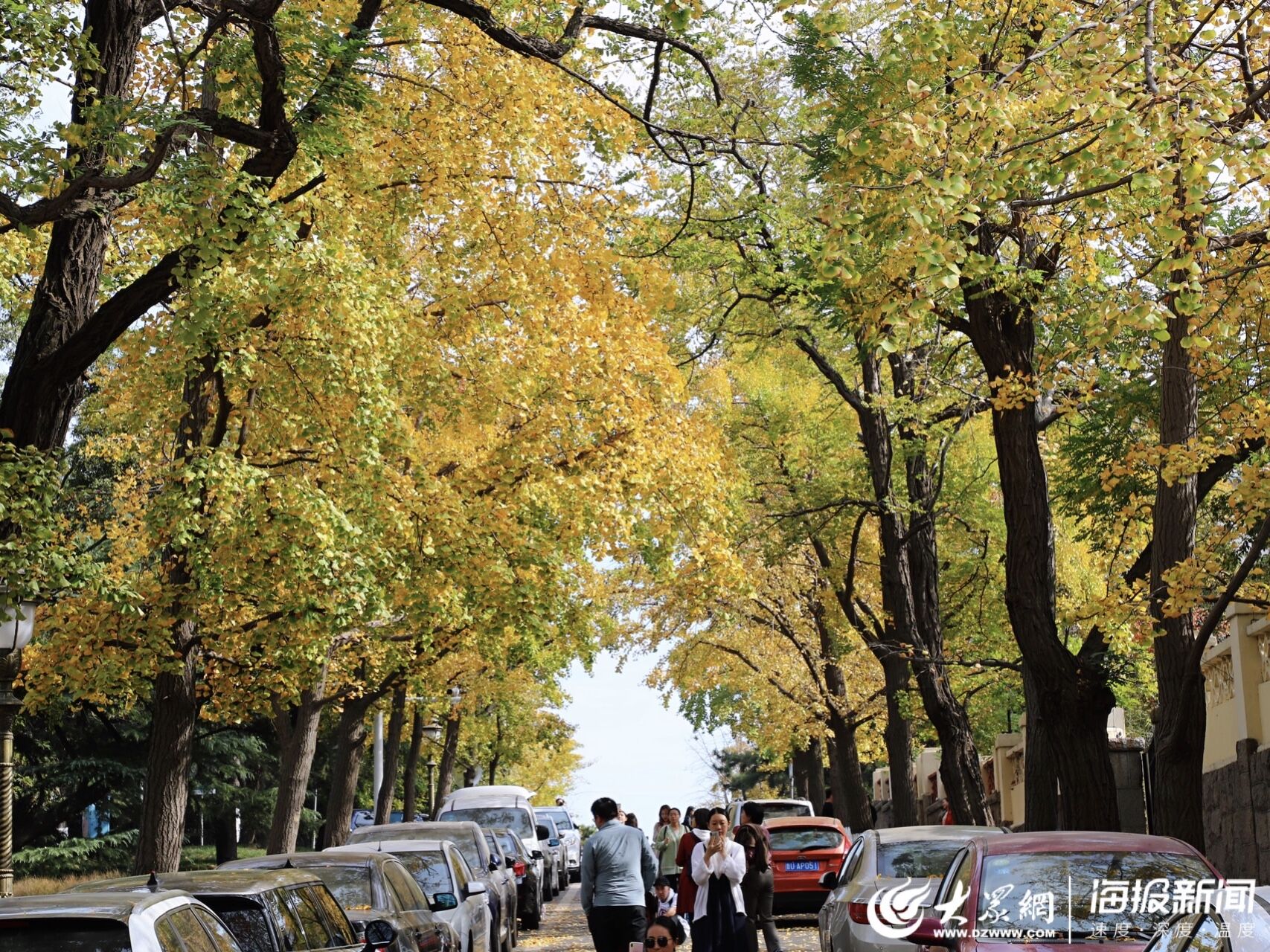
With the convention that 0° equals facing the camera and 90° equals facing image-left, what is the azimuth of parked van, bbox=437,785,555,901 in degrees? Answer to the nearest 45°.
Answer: approximately 0°

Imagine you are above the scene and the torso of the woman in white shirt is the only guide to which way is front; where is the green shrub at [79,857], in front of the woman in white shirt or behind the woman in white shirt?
behind

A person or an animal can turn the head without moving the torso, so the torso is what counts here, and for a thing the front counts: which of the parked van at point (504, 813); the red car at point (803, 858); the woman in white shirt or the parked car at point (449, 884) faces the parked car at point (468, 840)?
the parked van at point (504, 813)
